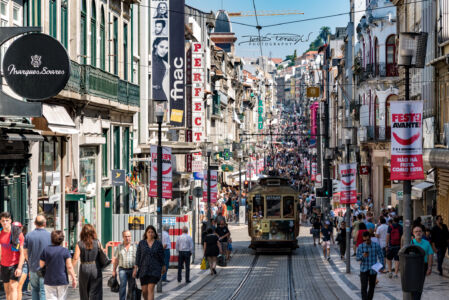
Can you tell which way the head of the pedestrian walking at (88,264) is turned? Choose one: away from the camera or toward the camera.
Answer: away from the camera

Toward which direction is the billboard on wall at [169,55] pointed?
toward the camera

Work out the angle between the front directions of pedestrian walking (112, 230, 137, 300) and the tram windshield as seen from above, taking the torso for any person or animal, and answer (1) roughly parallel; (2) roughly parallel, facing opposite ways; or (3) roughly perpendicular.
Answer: roughly parallel

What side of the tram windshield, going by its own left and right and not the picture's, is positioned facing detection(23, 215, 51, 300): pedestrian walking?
front

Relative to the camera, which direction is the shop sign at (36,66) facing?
toward the camera

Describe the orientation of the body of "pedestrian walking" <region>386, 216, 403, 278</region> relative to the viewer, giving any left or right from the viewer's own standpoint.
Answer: facing away from the viewer

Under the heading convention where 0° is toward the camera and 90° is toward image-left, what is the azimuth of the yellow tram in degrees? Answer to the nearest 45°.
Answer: approximately 0°

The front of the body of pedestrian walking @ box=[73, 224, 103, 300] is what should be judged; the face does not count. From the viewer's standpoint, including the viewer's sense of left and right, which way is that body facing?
facing away from the viewer

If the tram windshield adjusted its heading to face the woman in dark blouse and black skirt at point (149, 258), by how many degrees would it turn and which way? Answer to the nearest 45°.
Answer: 0° — it already faces them

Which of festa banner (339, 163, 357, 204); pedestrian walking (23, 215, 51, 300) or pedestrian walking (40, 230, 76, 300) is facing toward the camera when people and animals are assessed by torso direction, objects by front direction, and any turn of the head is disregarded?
the festa banner
